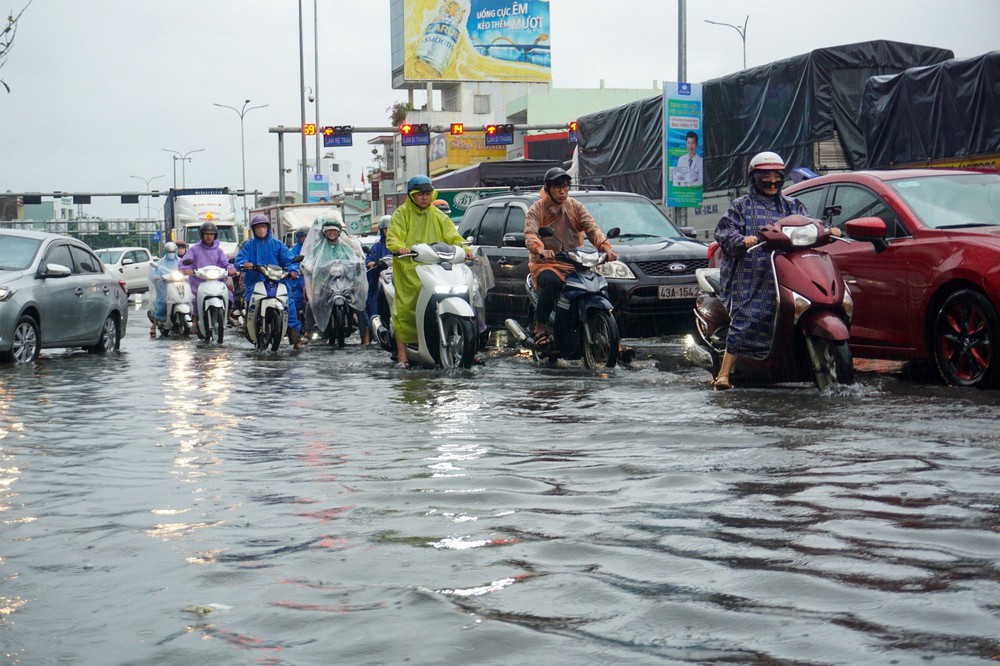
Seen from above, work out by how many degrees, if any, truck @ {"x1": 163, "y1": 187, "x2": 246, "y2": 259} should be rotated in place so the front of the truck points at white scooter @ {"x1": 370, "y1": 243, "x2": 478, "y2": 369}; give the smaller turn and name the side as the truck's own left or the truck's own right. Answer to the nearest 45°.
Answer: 0° — it already faces it

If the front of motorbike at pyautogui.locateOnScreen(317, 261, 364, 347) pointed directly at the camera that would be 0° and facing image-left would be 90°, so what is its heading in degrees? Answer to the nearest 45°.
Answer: approximately 0°

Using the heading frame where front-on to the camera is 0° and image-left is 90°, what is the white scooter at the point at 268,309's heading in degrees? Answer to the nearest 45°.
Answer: approximately 0°

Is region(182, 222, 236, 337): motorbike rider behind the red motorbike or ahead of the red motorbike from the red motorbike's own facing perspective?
behind

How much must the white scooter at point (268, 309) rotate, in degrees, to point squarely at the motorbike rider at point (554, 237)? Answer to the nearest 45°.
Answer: approximately 45° to its left

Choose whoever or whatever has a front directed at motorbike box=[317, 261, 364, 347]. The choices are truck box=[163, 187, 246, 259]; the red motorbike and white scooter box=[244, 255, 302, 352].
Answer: the truck
